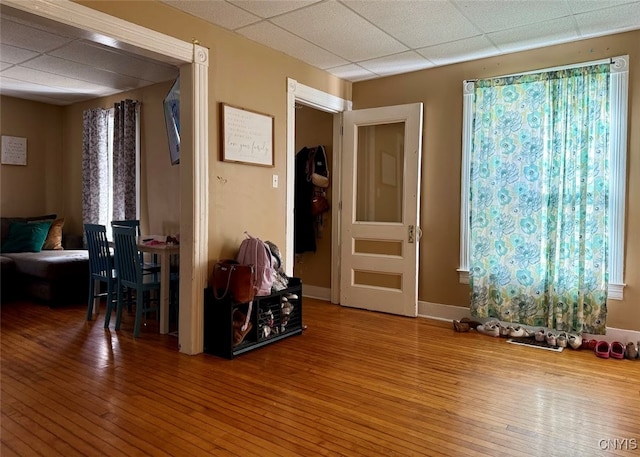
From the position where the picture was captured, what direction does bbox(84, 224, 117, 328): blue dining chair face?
facing away from the viewer and to the right of the viewer

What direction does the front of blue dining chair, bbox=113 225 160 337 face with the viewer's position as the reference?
facing away from the viewer and to the right of the viewer

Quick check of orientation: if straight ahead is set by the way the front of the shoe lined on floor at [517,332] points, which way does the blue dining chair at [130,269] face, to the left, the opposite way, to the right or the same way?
the opposite way

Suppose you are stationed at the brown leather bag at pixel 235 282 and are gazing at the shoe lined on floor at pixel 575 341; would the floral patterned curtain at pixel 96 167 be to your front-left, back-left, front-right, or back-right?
back-left

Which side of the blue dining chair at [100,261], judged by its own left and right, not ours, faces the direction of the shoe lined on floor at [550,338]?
right

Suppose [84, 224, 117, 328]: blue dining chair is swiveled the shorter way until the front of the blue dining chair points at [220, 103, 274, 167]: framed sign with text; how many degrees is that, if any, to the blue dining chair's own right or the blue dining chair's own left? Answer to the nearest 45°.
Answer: approximately 90° to the blue dining chair's own right

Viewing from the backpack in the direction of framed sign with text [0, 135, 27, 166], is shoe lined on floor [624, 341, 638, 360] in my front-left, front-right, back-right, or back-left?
back-right

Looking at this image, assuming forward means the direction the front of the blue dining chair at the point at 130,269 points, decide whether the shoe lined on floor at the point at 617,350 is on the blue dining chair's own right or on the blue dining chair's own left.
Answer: on the blue dining chair's own right

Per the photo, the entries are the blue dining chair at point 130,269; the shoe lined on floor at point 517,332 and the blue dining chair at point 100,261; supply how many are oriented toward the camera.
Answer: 1

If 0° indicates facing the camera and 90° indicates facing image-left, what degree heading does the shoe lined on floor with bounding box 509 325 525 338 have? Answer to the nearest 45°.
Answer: approximately 0°

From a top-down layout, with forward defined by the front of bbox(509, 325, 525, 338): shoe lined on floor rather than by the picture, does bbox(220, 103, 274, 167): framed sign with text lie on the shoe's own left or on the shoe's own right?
on the shoe's own right

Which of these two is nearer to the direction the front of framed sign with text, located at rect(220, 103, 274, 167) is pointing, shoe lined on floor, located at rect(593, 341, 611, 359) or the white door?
the shoe lined on floor
